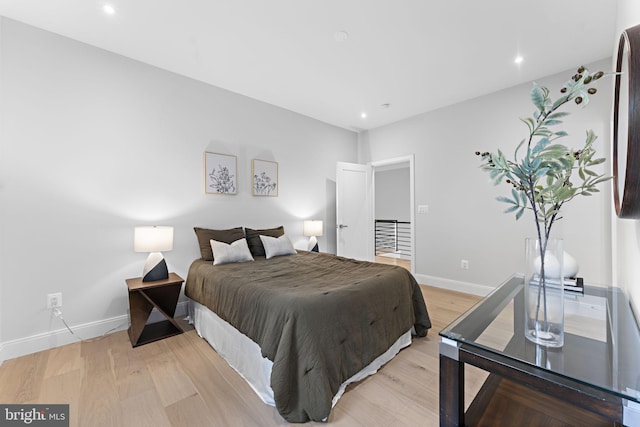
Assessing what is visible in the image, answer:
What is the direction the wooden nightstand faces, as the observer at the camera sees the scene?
facing the viewer and to the right of the viewer

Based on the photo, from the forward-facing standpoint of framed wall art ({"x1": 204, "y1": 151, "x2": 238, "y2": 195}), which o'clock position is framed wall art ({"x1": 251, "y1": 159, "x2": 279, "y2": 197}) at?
framed wall art ({"x1": 251, "y1": 159, "x2": 279, "y2": 197}) is roughly at 10 o'clock from framed wall art ({"x1": 204, "y1": 151, "x2": 238, "y2": 195}).

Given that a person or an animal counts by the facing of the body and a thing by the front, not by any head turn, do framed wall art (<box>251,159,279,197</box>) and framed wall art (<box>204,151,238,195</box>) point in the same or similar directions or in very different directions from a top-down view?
same or similar directions

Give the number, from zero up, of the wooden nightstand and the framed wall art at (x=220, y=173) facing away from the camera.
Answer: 0

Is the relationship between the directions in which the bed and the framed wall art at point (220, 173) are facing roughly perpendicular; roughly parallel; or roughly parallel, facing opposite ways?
roughly parallel

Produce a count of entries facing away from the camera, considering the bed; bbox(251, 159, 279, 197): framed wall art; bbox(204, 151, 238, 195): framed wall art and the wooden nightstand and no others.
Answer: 0

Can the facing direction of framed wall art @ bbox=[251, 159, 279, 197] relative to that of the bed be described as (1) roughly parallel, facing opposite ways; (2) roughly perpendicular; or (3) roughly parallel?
roughly parallel

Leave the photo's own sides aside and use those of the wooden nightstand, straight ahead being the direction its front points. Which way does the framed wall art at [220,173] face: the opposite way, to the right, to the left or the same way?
the same way

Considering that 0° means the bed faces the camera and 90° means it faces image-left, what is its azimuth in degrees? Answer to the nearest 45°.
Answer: approximately 315°

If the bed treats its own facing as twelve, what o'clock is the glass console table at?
The glass console table is roughly at 12 o'clock from the bed.

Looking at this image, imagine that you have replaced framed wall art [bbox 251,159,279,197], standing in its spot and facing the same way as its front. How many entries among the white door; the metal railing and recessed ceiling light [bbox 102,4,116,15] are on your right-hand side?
1

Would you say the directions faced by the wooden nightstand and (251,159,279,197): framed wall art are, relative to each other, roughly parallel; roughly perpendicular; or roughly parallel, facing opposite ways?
roughly parallel
